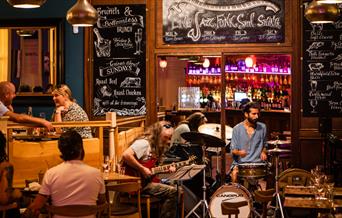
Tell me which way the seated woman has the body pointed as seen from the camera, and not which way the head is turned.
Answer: to the viewer's left

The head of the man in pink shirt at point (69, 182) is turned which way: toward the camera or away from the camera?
away from the camera

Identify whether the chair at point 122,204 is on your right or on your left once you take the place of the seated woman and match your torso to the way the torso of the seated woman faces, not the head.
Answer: on your left

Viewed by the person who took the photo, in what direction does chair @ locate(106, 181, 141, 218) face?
facing away from the viewer

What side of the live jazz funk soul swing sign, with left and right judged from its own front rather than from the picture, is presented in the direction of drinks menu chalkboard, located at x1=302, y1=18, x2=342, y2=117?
left

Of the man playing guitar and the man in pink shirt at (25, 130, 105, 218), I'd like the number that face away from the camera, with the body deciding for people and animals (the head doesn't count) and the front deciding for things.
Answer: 1

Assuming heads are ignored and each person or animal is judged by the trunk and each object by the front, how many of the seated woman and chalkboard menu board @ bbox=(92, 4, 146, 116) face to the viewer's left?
1

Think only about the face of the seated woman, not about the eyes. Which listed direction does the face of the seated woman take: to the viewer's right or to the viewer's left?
to the viewer's left

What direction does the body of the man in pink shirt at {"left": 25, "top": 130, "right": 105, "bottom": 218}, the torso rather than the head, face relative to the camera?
away from the camera
